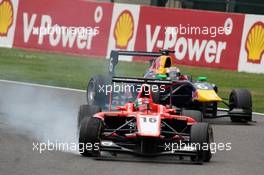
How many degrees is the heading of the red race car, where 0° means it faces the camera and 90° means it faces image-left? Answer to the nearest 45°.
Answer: approximately 0°
